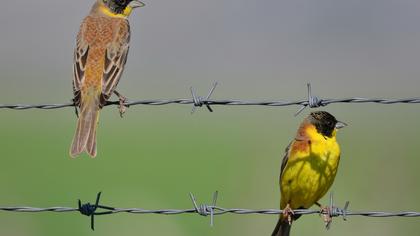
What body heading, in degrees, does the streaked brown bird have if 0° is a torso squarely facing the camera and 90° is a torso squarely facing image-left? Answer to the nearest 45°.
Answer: approximately 225°

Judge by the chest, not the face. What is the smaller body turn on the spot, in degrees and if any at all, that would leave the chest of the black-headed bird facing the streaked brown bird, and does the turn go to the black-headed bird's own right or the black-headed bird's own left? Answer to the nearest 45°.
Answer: approximately 135° to the black-headed bird's own right

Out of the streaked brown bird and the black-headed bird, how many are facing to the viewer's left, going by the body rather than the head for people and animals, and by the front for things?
0

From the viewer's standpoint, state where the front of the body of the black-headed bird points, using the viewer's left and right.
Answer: facing the viewer and to the right of the viewer

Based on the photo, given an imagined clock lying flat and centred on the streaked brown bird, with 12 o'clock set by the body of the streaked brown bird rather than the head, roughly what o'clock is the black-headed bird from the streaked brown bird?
The black-headed bird is roughly at 2 o'clock from the streaked brown bird.
